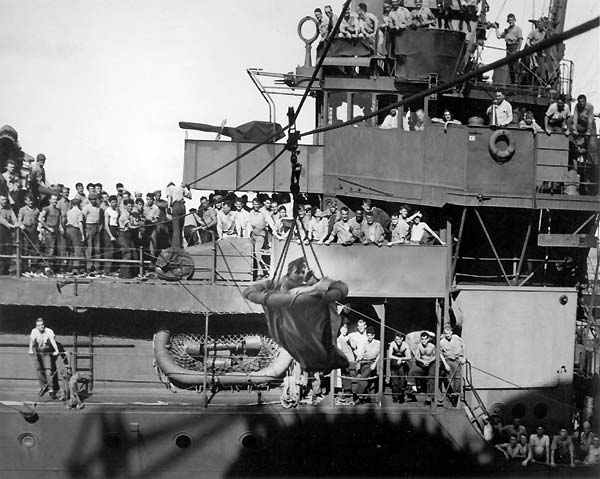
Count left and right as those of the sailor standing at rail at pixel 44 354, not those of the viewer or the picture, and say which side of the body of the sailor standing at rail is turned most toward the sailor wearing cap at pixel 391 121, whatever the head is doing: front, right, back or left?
left

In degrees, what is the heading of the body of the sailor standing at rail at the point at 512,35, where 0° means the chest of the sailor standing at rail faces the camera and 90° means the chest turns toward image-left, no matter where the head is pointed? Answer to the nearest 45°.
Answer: approximately 45°

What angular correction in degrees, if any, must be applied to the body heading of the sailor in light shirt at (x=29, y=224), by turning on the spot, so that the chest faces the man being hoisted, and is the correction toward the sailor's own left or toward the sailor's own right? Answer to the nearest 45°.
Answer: approximately 45° to the sailor's own left

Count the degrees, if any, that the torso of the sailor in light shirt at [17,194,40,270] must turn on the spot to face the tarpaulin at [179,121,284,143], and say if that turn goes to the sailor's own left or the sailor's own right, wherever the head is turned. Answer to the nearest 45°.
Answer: approximately 90° to the sailor's own left

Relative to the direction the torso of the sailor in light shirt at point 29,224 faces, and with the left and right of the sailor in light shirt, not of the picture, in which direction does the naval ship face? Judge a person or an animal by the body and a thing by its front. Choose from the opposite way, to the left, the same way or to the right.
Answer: to the right

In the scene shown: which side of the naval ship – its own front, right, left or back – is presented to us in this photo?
left
